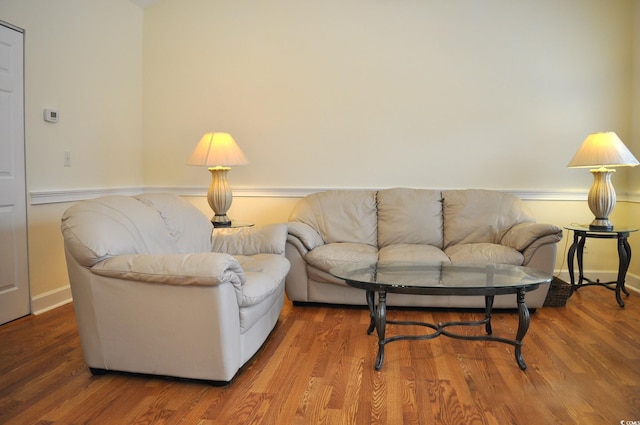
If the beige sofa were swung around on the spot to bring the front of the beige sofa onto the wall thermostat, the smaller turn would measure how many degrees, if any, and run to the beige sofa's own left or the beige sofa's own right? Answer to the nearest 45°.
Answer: approximately 90° to the beige sofa's own right

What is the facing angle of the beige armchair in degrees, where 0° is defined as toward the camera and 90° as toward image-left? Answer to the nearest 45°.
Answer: approximately 315°

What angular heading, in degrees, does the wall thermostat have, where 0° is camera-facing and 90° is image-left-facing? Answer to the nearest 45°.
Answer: approximately 315°

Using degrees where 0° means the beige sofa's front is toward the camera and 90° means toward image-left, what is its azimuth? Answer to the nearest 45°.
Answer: approximately 0°

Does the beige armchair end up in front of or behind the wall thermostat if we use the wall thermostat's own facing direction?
in front

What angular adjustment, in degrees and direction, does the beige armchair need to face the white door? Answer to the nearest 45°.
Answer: approximately 180°

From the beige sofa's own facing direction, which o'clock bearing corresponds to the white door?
The white door is roughly at 2 o'clock from the beige sofa.

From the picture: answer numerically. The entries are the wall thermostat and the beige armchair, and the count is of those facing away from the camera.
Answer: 0

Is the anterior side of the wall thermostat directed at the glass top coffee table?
yes

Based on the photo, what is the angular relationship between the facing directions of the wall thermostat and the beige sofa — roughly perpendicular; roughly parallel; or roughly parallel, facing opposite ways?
roughly perpendicular
